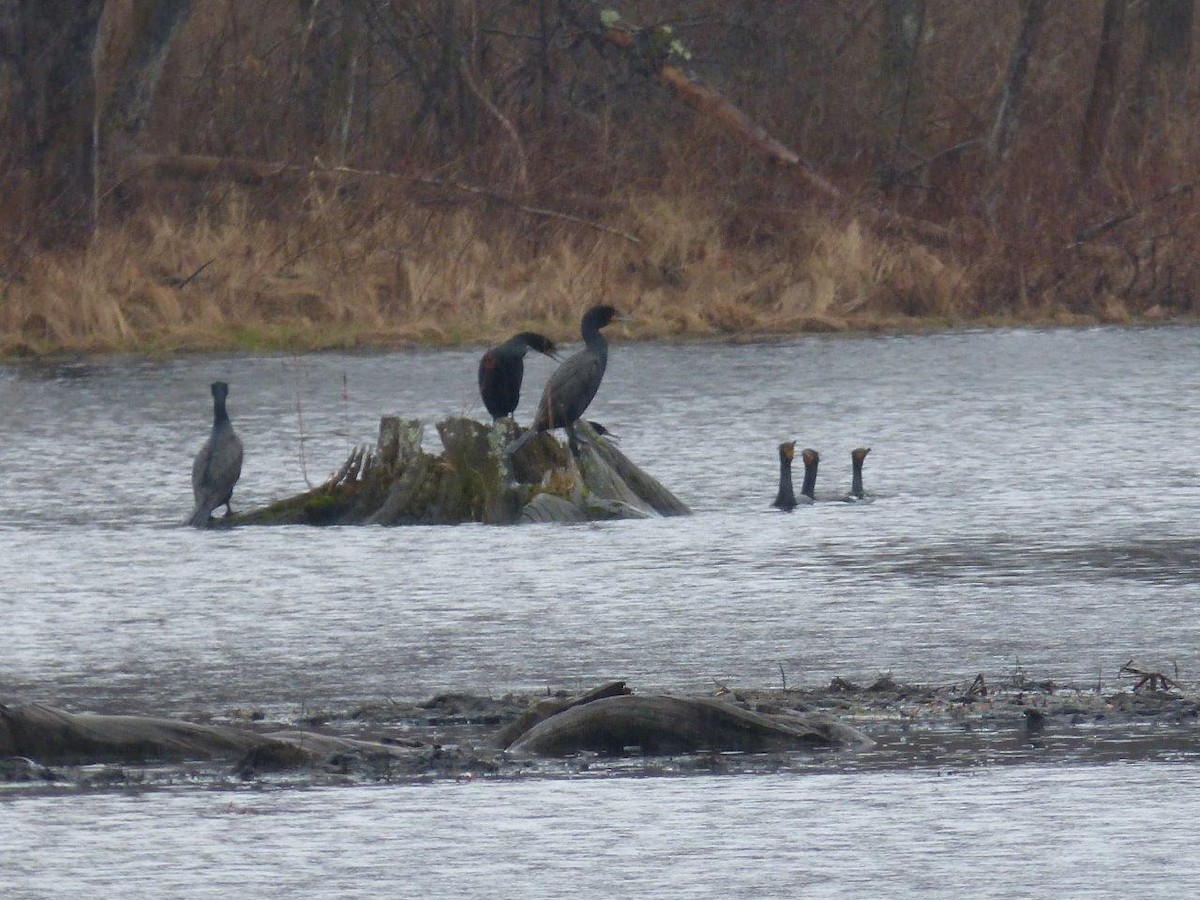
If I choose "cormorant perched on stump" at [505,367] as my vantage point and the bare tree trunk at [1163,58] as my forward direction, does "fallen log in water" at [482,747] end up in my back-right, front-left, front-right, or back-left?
back-right

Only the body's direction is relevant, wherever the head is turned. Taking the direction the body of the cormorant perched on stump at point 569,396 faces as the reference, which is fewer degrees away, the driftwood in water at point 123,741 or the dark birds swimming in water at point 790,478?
the dark birds swimming in water

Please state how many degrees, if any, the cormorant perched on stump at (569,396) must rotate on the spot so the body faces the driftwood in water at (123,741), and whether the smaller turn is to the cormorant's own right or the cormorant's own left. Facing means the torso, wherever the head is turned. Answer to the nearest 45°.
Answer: approximately 90° to the cormorant's own right

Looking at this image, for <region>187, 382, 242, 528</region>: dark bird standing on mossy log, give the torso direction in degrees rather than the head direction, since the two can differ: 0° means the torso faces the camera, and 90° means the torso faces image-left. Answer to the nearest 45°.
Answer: approximately 225°

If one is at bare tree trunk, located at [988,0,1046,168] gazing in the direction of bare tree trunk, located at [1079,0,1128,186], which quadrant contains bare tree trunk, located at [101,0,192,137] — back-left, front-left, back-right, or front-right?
back-right

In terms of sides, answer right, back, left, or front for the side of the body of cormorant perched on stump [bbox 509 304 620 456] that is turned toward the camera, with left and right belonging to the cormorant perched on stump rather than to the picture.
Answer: right

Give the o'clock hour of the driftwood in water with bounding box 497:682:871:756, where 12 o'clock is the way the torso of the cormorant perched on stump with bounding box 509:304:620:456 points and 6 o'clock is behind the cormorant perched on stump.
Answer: The driftwood in water is roughly at 3 o'clock from the cormorant perched on stump.
